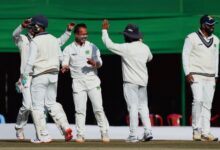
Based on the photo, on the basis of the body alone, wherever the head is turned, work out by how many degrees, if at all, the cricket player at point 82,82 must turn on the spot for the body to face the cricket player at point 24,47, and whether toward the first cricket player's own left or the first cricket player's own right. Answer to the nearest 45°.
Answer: approximately 90° to the first cricket player's own right

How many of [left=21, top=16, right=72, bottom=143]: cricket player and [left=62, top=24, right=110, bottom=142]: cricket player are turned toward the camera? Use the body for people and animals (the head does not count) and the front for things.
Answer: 1

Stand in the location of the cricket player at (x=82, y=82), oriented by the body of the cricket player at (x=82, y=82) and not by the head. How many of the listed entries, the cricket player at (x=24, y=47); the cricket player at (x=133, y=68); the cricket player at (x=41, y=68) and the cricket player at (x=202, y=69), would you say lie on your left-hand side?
2

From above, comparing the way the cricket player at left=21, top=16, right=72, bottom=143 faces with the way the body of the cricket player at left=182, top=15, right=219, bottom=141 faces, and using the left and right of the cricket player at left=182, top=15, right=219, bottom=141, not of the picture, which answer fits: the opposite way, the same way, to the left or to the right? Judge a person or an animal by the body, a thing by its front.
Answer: the opposite way
